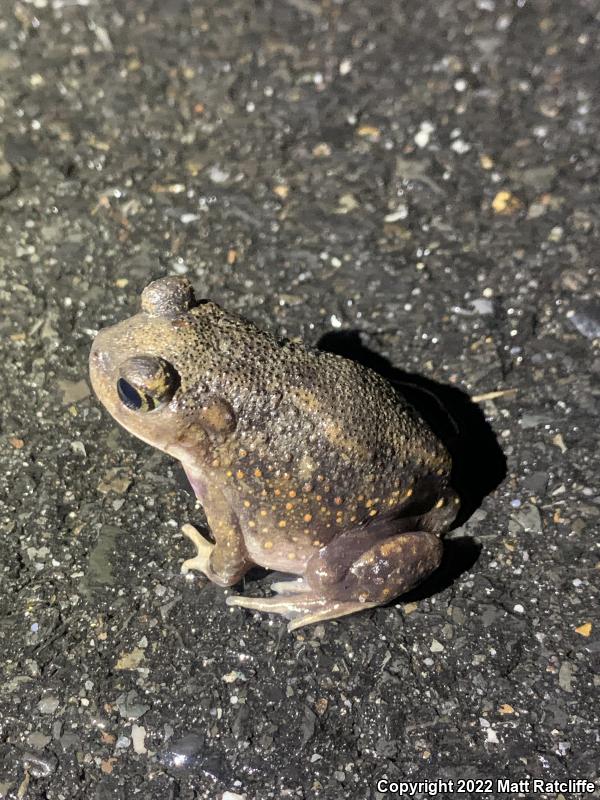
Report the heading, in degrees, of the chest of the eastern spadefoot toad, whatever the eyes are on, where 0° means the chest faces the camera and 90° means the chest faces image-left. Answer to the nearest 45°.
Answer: approximately 90°
